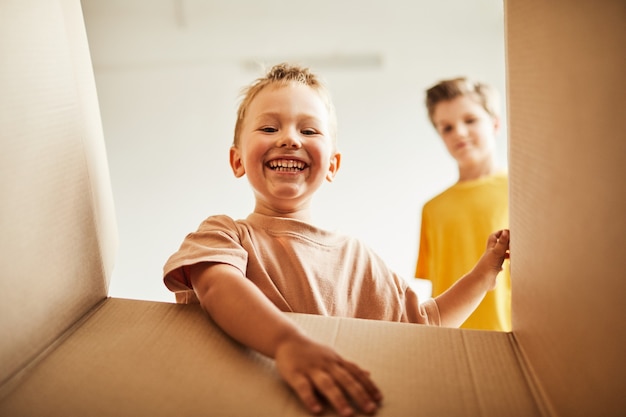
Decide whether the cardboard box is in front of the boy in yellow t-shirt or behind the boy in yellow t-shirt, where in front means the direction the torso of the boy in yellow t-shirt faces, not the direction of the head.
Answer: in front

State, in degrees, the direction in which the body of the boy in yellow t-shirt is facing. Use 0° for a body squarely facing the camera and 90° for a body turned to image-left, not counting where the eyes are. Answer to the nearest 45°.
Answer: approximately 0°

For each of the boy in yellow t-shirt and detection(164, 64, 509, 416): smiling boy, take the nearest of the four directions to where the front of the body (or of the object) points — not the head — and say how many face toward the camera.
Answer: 2

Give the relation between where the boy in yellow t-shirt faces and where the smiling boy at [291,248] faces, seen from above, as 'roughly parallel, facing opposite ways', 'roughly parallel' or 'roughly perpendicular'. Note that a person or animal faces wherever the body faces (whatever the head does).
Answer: roughly parallel

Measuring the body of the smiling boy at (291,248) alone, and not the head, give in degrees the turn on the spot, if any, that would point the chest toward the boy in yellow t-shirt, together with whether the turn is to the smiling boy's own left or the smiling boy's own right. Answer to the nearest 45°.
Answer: approximately 135° to the smiling boy's own left

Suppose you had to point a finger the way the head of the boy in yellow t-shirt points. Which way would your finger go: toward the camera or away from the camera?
toward the camera

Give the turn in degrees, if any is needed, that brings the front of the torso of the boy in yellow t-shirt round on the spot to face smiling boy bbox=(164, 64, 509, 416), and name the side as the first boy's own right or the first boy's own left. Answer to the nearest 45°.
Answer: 0° — they already face them

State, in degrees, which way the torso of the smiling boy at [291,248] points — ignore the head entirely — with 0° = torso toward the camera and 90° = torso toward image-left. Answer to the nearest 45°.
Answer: approximately 0°
